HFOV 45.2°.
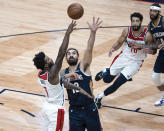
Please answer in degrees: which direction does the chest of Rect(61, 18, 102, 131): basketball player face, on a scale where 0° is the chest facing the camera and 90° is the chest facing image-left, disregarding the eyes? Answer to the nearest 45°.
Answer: approximately 0°

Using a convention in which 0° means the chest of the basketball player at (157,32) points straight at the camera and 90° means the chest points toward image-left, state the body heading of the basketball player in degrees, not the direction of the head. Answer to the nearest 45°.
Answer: approximately 45°

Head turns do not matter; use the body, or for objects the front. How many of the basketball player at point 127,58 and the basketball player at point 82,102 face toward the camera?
2

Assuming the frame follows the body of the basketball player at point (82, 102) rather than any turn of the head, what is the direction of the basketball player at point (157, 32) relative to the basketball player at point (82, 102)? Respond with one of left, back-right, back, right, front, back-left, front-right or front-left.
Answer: back-left

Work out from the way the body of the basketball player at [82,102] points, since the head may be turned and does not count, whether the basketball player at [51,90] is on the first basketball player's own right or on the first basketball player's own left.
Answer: on the first basketball player's own right

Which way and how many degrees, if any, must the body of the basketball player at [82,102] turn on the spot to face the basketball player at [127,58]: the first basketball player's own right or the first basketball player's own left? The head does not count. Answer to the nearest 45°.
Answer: approximately 135° to the first basketball player's own left
